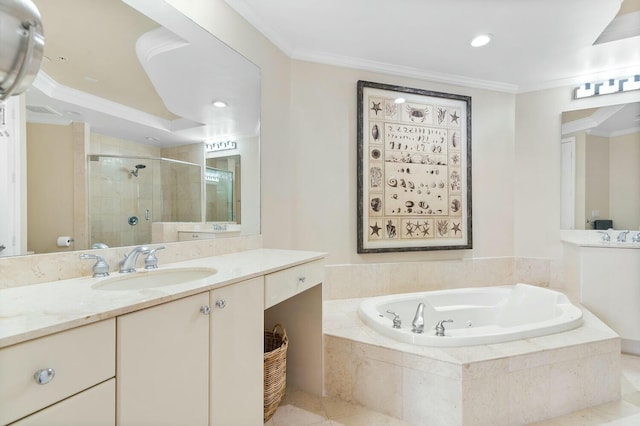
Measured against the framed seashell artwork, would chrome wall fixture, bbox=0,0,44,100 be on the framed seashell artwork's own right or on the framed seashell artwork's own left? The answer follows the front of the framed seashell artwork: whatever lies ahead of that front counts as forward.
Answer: on the framed seashell artwork's own right

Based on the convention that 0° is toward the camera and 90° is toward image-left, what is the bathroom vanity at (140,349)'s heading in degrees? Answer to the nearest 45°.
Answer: approximately 315°

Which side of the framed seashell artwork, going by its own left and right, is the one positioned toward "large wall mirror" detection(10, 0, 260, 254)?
right

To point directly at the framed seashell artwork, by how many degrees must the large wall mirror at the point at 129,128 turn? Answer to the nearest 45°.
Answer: approximately 45° to its left
